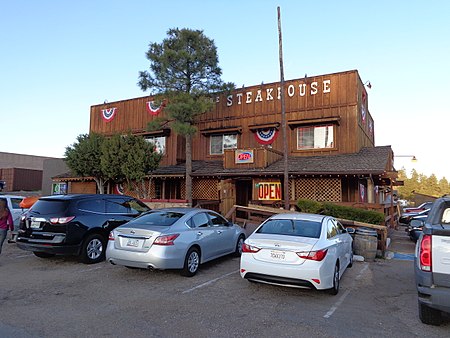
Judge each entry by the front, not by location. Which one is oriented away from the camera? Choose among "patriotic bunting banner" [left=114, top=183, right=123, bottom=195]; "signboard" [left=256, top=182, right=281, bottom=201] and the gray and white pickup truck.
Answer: the gray and white pickup truck

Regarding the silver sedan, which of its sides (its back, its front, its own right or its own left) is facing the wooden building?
front

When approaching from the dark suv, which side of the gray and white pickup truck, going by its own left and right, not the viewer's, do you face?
left

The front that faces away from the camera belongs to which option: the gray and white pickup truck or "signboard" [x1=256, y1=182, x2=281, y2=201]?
the gray and white pickup truck

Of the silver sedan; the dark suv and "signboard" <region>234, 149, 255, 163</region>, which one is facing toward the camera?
the signboard

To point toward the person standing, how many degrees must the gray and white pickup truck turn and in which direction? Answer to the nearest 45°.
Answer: approximately 90° to its left

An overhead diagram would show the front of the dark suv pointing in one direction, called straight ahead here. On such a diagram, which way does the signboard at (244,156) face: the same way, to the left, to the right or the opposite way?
the opposite way

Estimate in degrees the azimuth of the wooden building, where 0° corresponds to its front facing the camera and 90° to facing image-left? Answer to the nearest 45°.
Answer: approximately 45°

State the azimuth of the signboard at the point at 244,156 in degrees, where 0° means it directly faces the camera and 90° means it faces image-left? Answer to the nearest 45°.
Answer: approximately 0°

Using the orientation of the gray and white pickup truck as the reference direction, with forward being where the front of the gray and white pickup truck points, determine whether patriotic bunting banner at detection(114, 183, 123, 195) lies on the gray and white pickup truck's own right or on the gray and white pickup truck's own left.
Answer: on the gray and white pickup truck's own left

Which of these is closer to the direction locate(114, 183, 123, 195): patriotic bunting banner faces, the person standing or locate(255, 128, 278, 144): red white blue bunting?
the person standing
